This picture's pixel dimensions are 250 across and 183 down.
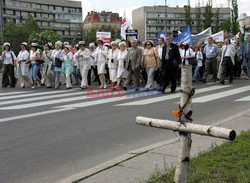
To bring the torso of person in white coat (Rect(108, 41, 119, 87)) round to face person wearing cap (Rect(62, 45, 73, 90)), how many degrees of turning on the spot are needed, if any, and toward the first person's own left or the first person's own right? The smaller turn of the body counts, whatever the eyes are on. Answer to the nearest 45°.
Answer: approximately 135° to the first person's own right

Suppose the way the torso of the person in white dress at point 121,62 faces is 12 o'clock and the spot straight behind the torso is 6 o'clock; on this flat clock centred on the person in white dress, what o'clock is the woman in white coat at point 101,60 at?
The woman in white coat is roughly at 3 o'clock from the person in white dress.

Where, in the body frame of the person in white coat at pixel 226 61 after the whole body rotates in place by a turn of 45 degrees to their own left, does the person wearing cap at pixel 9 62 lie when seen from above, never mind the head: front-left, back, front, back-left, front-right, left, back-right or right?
right

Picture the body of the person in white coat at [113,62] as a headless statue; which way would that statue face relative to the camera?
toward the camera

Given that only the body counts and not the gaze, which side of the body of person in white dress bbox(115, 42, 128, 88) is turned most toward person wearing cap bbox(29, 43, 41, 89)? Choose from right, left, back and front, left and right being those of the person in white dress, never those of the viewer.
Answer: right

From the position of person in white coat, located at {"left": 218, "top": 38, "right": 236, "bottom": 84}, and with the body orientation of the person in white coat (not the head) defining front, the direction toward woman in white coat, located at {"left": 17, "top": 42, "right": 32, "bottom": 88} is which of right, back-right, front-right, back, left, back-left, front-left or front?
front-right

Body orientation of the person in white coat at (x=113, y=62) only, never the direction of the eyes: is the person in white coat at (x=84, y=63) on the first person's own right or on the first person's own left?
on the first person's own right

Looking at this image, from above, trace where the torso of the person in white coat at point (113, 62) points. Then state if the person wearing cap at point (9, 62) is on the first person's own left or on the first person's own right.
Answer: on the first person's own right

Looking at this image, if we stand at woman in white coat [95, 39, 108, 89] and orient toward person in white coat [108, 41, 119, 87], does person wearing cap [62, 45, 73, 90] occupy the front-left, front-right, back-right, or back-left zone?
back-left

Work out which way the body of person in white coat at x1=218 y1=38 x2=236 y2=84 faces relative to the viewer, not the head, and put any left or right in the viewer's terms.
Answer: facing the viewer and to the left of the viewer

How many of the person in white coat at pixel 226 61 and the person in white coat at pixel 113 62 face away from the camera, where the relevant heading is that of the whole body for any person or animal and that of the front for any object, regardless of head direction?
0

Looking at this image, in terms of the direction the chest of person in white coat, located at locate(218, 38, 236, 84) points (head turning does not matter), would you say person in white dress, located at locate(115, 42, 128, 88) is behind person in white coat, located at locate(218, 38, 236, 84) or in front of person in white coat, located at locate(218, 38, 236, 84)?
in front

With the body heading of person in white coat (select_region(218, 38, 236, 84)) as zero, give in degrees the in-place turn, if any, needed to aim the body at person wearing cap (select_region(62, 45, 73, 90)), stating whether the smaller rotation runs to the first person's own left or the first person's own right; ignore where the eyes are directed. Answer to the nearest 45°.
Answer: approximately 45° to the first person's own right

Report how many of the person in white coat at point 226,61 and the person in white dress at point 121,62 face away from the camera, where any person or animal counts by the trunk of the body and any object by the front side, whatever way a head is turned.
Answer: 0
